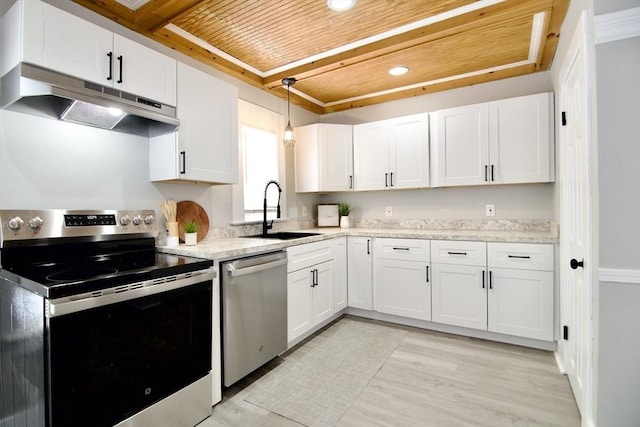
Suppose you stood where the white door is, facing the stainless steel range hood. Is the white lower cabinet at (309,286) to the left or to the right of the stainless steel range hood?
right

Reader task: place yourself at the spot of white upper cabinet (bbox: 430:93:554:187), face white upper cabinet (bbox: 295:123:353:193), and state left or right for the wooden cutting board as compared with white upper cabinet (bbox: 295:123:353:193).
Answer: left

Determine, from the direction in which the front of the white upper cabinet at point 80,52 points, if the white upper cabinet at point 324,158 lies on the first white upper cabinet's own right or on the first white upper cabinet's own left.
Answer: on the first white upper cabinet's own left

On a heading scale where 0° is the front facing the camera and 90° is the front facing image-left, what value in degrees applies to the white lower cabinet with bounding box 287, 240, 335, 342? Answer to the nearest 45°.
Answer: approximately 315°

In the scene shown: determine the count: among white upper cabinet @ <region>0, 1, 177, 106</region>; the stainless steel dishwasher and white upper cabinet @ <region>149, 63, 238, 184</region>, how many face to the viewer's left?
0

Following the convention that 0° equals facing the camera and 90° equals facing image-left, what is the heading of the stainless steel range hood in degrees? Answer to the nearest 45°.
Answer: approximately 315°

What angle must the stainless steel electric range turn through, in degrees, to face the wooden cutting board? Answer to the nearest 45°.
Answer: approximately 90° to its left

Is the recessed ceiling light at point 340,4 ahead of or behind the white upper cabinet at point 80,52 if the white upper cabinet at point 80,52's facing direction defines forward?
ahead

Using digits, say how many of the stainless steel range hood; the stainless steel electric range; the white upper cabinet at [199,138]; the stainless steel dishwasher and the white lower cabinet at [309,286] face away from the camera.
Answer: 0

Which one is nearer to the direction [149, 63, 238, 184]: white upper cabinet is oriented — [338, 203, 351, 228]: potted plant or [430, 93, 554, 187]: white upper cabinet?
the white upper cabinet

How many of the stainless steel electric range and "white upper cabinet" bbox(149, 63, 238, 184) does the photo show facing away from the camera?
0

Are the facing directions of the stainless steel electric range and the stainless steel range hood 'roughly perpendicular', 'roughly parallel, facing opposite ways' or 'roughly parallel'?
roughly parallel

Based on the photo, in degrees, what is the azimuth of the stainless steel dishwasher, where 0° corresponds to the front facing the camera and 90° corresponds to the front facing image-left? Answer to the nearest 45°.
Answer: approximately 315°

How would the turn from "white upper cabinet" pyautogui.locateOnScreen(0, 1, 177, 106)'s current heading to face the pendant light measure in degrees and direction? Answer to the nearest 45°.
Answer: approximately 45° to its left

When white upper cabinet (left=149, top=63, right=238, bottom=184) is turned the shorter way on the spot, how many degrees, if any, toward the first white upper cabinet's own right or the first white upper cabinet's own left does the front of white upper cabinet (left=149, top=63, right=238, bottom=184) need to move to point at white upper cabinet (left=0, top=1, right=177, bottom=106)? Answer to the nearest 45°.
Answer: approximately 90° to the first white upper cabinet's own right

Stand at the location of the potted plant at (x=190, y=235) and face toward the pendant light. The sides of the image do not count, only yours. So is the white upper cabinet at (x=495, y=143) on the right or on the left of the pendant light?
right
